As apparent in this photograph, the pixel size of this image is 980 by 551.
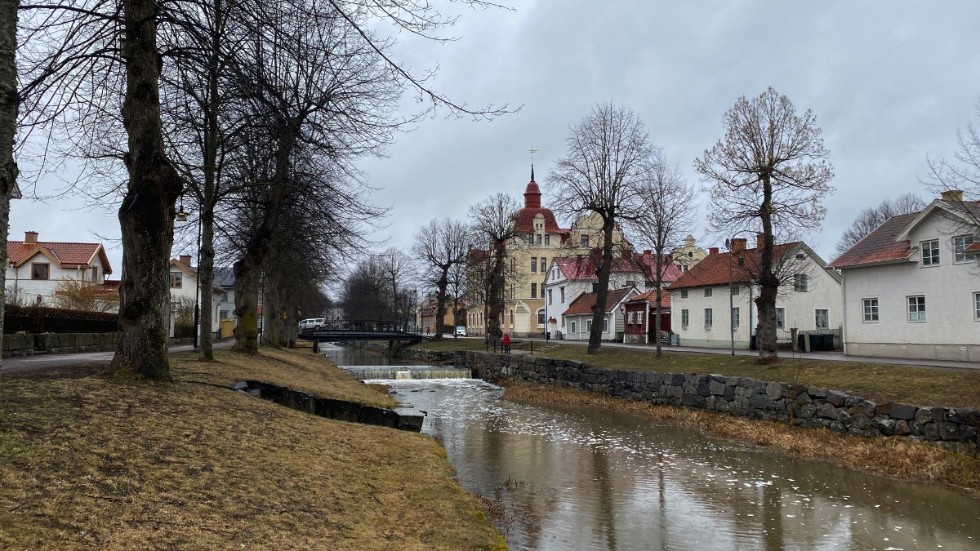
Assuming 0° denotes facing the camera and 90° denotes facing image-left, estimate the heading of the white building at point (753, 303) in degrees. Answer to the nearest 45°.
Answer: approximately 45°

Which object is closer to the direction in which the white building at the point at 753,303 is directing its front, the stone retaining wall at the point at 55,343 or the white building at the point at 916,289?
the stone retaining wall

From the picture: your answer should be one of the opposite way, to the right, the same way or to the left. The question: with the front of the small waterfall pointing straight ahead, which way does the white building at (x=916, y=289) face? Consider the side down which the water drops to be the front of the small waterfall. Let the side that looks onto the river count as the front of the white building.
to the right

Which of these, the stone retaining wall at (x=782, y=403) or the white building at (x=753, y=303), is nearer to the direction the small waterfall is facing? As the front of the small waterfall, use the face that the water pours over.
the stone retaining wall

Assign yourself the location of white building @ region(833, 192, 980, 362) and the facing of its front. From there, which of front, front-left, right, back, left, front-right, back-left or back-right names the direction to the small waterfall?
front-right

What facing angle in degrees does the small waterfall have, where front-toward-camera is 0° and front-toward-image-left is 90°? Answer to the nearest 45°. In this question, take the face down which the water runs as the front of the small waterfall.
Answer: approximately 0°

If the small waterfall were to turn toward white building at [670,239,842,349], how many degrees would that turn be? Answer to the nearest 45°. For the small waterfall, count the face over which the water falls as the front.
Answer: approximately 90° to its left

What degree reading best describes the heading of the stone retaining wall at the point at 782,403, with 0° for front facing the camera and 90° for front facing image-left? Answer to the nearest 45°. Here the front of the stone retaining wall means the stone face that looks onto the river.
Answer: approximately 45°
